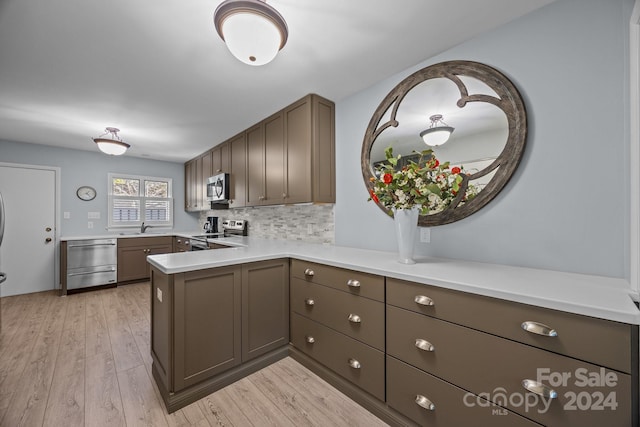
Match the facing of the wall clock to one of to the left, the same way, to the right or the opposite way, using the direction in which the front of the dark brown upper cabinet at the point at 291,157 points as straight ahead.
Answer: to the left

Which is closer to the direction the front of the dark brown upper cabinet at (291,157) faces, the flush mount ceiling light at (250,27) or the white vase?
the flush mount ceiling light

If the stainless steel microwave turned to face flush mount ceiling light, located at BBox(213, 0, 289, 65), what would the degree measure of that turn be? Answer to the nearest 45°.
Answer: approximately 45° to its left

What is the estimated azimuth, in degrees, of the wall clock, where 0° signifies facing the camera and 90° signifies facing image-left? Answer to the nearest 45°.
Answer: approximately 0°

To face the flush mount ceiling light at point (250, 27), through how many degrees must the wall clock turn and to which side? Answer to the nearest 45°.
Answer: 0° — it already faces it

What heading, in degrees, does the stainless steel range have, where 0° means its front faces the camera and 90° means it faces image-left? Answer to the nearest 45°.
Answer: approximately 45°

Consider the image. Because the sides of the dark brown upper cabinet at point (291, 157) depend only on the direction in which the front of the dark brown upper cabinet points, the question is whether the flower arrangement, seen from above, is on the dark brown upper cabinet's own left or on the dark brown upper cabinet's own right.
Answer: on the dark brown upper cabinet's own left

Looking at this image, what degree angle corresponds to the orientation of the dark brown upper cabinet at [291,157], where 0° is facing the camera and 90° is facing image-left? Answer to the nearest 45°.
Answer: approximately 45°

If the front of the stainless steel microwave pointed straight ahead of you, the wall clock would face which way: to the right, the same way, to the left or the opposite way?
to the left
